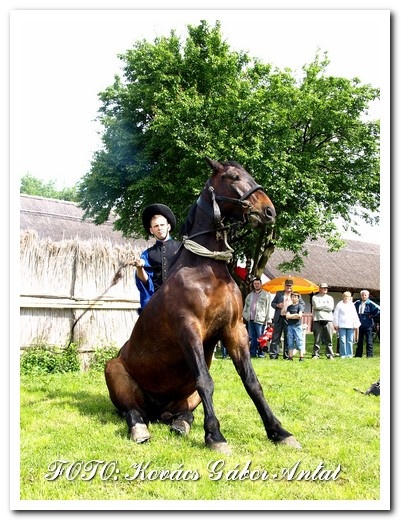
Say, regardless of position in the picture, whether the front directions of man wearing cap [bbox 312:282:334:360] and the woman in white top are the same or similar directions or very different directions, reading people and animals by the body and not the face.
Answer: same or similar directions

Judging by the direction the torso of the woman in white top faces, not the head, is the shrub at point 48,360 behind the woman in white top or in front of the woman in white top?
in front

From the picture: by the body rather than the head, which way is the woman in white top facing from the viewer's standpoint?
toward the camera

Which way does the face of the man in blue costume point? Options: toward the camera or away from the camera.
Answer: toward the camera

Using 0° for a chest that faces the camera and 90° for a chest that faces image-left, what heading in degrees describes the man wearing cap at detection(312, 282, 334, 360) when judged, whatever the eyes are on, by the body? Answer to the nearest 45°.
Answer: approximately 0°

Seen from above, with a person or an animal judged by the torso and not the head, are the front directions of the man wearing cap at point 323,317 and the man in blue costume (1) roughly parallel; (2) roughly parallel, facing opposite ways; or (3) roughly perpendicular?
roughly parallel

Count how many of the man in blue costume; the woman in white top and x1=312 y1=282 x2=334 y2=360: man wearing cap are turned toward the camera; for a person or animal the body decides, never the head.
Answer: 3

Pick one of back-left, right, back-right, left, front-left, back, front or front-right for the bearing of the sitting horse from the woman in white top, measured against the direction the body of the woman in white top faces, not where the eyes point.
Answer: front

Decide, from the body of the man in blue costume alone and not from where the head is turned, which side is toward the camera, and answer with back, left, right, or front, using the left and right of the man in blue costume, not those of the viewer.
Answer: front

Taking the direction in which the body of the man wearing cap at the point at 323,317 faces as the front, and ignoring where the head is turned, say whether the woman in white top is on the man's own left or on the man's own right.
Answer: on the man's own left

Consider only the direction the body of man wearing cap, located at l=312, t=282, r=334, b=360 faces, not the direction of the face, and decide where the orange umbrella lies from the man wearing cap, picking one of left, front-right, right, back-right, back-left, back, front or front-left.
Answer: back
